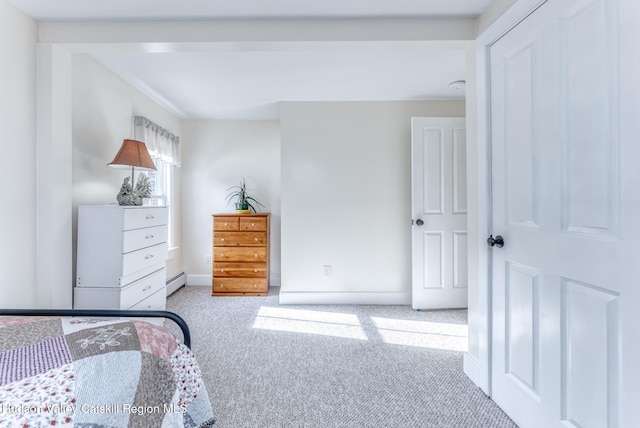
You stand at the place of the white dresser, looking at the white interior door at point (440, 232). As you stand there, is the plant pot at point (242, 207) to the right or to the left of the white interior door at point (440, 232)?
left

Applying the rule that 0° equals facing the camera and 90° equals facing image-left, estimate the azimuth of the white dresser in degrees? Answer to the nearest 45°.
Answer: approximately 315°

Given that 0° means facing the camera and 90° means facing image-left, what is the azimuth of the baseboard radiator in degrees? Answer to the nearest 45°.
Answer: approximately 315°

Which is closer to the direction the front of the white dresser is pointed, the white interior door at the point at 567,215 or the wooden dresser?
the white interior door

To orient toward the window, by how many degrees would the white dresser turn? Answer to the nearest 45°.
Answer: approximately 135° to its left

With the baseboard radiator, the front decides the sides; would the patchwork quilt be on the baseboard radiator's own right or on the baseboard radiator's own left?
on the baseboard radiator's own right

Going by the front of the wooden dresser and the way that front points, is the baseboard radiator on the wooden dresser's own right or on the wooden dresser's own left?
on the wooden dresser's own right
